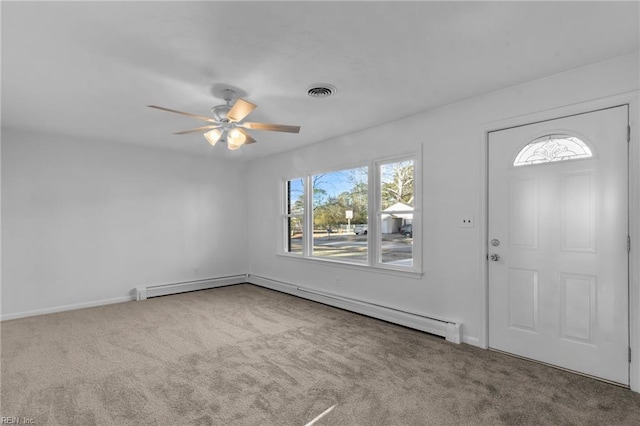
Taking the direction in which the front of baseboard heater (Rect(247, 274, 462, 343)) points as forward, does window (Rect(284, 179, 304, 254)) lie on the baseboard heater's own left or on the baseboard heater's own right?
on the baseboard heater's own right

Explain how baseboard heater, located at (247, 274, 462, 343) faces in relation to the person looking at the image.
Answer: facing the viewer and to the left of the viewer

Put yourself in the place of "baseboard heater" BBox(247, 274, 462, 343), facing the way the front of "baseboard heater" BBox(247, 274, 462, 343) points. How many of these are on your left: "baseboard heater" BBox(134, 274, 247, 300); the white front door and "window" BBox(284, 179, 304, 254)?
1

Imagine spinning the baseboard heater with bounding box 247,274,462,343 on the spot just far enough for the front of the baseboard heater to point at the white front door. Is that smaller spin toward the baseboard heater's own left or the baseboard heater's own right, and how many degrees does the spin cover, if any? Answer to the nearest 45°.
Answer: approximately 90° to the baseboard heater's own left
